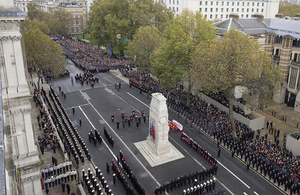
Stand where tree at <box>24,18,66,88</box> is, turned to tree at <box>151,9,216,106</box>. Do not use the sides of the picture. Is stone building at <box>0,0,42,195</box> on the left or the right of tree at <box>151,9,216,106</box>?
right

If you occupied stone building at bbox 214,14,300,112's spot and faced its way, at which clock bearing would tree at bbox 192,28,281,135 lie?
The tree is roughly at 11 o'clock from the stone building.

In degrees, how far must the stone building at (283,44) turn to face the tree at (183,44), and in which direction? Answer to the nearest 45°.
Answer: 0° — it already faces it

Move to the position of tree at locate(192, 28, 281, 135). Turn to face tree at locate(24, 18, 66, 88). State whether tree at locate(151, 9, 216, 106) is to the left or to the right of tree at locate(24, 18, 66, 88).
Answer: right

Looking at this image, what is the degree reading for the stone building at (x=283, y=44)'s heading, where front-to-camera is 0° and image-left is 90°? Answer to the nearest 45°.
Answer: approximately 45°
